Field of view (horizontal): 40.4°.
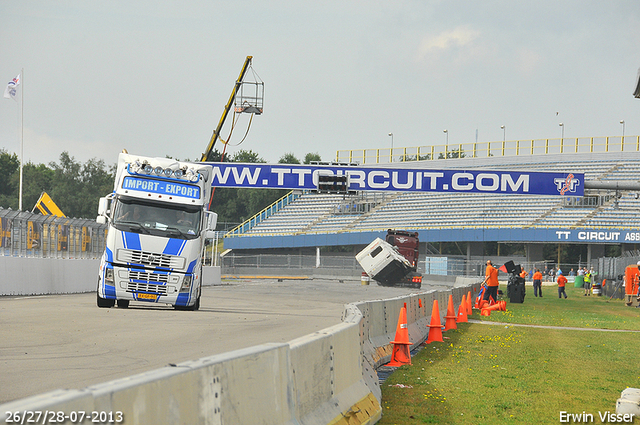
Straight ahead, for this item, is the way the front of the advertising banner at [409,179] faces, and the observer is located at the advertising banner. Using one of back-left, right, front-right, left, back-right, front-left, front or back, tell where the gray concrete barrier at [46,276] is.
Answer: front-right

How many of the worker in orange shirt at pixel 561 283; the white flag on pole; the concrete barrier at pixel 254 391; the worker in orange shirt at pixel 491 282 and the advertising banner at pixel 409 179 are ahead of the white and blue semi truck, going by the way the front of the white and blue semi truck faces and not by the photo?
1

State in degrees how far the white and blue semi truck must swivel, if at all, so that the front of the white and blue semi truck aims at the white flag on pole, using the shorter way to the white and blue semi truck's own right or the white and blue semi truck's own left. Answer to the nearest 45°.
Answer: approximately 180°

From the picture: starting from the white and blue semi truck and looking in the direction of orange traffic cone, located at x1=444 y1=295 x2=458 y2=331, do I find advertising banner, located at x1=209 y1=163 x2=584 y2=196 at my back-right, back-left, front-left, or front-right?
back-left

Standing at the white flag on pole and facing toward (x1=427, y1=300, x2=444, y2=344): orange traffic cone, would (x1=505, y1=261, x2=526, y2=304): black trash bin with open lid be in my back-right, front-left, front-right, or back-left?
front-left

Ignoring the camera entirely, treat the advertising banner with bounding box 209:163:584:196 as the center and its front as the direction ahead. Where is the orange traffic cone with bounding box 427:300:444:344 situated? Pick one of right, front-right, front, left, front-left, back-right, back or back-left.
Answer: front

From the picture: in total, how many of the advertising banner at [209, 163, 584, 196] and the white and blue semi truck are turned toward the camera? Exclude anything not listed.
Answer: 2

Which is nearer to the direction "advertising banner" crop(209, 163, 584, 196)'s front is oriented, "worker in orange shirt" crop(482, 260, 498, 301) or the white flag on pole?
the worker in orange shirt

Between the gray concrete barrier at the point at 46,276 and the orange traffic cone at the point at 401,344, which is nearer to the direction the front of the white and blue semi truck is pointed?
the orange traffic cone

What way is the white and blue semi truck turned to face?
toward the camera

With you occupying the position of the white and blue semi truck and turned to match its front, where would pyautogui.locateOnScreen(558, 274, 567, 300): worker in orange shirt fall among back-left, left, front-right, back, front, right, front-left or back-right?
back-left

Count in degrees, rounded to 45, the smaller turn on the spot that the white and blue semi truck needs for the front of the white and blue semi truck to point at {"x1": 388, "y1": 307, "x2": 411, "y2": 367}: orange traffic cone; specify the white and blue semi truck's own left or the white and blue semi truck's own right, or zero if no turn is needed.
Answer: approximately 45° to the white and blue semi truck's own left

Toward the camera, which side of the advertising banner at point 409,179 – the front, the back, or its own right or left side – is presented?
front

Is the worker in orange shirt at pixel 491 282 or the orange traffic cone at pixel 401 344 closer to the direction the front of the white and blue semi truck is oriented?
the orange traffic cone
